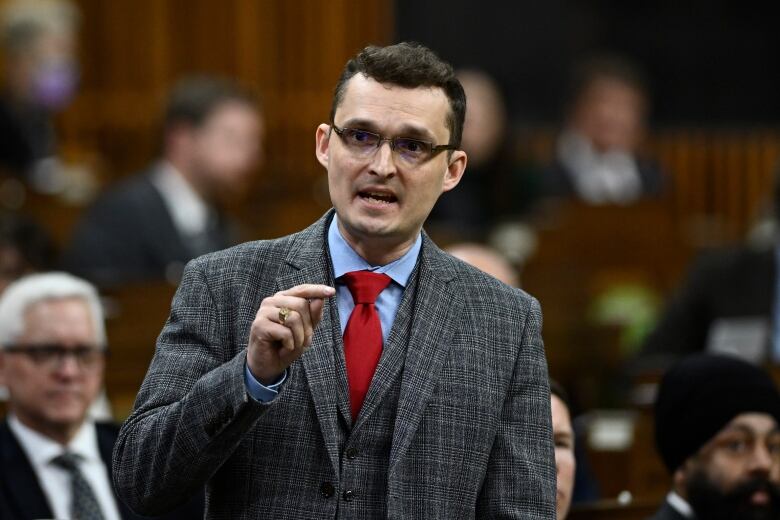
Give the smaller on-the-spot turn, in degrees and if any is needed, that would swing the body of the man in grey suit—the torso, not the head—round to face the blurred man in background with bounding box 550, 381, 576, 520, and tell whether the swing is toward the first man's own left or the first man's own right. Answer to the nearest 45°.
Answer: approximately 135° to the first man's own left

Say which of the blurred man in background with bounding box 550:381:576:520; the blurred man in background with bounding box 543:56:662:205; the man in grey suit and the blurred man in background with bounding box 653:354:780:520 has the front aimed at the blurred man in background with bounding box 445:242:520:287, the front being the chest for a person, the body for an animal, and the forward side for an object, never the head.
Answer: the blurred man in background with bounding box 543:56:662:205

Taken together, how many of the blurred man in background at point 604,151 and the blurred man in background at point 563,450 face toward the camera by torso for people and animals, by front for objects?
2

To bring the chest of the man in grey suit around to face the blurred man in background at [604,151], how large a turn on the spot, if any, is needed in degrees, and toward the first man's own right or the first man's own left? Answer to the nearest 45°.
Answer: approximately 180°
